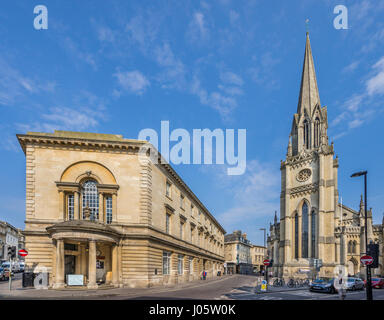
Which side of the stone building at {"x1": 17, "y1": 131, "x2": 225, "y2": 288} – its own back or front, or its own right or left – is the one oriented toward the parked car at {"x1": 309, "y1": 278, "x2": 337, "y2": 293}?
left

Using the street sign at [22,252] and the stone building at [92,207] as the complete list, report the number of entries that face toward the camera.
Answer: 2

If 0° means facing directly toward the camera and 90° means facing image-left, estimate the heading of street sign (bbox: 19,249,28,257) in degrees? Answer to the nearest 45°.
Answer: approximately 0°

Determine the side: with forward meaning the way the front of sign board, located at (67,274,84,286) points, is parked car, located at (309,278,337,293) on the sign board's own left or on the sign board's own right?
on the sign board's own left

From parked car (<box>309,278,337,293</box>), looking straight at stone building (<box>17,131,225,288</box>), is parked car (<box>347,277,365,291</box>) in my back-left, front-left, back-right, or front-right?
back-right

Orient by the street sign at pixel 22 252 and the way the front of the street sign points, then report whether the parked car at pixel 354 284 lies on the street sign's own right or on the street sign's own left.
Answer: on the street sign's own left
